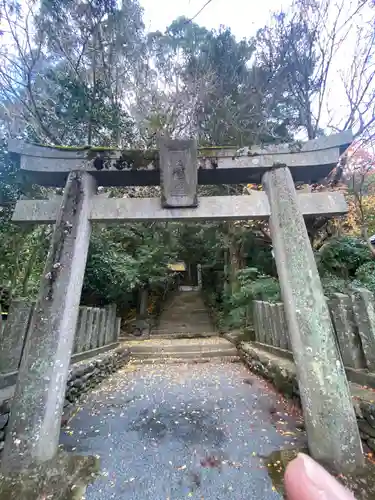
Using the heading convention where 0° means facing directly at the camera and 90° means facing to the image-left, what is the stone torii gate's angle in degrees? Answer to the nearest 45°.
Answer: approximately 0°

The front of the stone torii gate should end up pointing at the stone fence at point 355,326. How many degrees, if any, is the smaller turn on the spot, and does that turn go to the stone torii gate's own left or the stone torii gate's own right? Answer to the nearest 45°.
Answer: approximately 90° to the stone torii gate's own left

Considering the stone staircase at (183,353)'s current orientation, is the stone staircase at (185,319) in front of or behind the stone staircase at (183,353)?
behind

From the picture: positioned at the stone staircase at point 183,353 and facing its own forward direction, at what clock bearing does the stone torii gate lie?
The stone torii gate is roughly at 12 o'clock from the stone staircase.

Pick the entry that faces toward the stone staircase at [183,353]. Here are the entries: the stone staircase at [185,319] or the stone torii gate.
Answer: the stone staircase at [185,319]

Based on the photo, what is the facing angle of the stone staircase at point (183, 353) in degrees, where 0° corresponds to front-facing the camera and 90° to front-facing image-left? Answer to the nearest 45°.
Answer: approximately 0°

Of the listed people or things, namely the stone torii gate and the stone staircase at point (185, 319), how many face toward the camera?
2

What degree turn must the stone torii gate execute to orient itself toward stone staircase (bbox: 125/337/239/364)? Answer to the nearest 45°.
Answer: approximately 180°

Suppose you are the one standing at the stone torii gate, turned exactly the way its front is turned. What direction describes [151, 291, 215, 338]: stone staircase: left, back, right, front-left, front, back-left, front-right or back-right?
back

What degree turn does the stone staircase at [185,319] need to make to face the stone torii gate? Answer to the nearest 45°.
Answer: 0° — it already faces it
